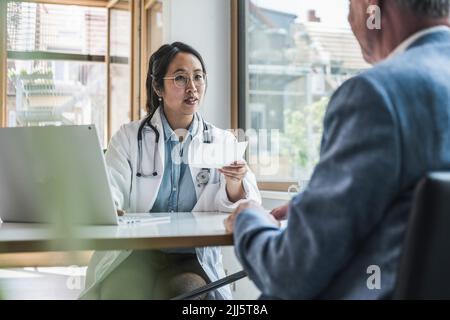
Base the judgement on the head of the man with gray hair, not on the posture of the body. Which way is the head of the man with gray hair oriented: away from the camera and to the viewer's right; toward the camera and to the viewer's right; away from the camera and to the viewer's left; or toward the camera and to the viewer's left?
away from the camera and to the viewer's left

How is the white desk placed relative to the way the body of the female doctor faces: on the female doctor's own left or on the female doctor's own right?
on the female doctor's own right

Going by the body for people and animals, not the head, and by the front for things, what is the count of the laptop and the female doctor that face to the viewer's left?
0

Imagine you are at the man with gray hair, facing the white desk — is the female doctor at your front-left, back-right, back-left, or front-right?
front-right

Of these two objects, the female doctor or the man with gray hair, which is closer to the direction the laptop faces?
the female doctor

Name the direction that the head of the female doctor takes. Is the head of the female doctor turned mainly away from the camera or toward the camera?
toward the camera

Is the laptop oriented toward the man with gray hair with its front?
no

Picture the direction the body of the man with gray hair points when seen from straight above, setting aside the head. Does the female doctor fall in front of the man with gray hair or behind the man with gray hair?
in front

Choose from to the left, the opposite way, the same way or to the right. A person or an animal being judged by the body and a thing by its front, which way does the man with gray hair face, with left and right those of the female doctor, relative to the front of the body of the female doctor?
the opposite way

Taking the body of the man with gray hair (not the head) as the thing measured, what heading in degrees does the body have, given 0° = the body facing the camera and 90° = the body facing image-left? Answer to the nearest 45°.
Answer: approximately 135°
